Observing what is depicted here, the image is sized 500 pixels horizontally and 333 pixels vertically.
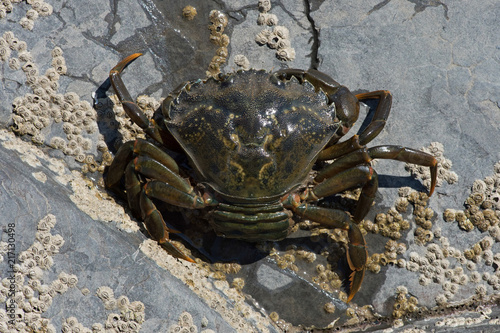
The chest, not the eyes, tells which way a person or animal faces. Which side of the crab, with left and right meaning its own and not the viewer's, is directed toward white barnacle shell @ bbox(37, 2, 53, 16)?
left

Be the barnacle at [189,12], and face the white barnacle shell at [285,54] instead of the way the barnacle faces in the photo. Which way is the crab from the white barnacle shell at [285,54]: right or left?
right

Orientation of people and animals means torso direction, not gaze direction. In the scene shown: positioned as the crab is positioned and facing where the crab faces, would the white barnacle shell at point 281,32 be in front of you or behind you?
in front

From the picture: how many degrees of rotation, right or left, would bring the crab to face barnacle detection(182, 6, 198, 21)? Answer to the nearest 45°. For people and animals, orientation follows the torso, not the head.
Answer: approximately 45° to its left

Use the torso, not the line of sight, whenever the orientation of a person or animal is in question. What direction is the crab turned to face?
away from the camera

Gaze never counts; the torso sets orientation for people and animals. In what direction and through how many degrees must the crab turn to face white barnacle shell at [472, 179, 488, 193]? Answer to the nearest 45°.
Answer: approximately 90° to its right
